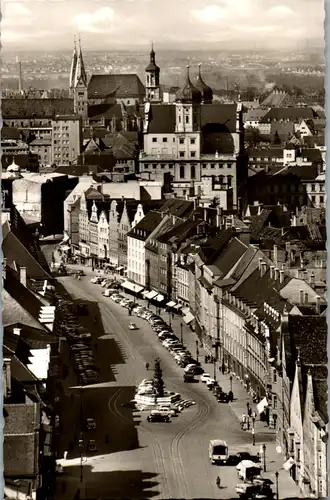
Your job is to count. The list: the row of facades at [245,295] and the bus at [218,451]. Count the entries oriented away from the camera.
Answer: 0

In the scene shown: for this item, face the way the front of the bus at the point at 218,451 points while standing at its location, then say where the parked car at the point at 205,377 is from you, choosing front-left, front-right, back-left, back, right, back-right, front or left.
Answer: back

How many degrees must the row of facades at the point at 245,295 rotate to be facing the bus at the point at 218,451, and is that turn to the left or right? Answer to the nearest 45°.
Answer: approximately 45° to its left

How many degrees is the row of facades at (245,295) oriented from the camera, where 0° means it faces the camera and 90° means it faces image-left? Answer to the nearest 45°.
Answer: approximately 45°
